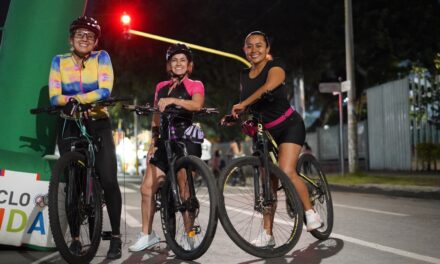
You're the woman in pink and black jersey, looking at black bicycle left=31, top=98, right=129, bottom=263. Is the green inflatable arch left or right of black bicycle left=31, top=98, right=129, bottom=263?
right

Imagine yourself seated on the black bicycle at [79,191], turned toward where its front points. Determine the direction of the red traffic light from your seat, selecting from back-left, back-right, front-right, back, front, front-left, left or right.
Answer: back

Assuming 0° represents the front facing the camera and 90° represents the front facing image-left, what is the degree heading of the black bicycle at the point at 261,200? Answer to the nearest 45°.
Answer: approximately 45°

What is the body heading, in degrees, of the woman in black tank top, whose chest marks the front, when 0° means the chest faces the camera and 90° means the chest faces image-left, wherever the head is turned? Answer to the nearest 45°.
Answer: approximately 45°

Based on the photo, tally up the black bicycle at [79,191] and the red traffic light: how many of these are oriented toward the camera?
2

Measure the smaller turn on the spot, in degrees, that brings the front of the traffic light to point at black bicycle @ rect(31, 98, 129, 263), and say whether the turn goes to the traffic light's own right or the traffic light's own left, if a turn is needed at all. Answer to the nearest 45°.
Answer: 0° — it already faces it
